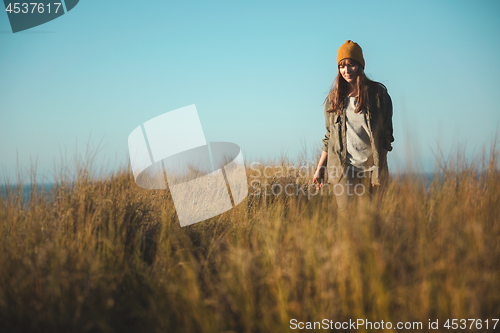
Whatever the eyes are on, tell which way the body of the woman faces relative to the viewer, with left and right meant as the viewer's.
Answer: facing the viewer
